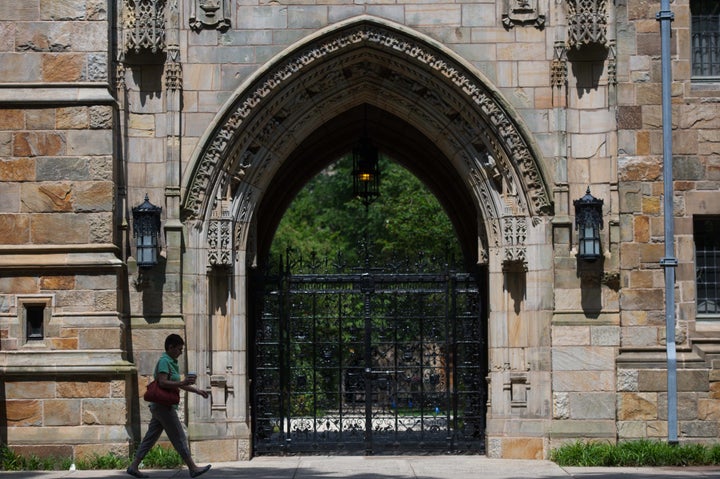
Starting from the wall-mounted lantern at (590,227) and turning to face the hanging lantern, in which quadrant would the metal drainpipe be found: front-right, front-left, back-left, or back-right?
back-right

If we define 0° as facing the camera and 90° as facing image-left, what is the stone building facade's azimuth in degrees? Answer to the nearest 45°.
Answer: approximately 0°
